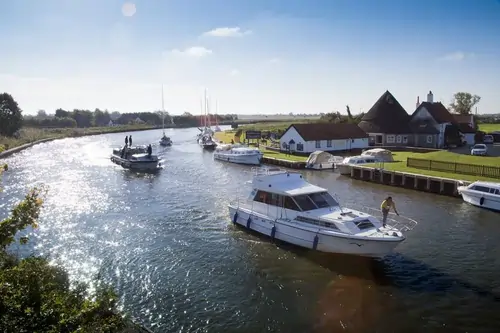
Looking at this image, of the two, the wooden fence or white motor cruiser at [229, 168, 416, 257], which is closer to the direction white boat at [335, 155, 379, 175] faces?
the white motor cruiser

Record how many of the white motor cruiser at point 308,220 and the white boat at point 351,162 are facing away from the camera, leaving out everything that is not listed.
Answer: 0

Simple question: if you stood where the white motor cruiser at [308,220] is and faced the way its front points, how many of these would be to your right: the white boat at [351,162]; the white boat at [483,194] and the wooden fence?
0

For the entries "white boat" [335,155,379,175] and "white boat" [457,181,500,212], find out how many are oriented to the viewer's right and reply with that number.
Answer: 0

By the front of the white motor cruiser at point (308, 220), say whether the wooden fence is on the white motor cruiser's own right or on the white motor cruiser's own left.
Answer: on the white motor cruiser's own left

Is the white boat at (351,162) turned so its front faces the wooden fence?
no

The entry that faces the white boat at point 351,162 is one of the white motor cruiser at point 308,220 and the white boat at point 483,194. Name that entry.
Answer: the white boat at point 483,194

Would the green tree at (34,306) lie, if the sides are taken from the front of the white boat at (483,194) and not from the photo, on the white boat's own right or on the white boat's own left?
on the white boat's own left

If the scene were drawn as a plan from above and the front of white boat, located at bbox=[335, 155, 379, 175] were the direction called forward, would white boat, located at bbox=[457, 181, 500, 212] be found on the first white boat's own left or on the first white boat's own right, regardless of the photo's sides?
on the first white boat's own left

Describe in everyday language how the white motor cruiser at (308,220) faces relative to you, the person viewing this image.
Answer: facing the viewer and to the right of the viewer

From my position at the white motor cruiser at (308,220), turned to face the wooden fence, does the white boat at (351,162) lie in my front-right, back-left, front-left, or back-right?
front-left

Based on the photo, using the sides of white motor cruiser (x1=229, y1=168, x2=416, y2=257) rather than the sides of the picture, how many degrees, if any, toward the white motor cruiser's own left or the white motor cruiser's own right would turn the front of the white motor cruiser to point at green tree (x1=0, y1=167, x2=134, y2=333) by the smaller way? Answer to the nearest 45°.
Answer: approximately 90° to the white motor cruiser's own right

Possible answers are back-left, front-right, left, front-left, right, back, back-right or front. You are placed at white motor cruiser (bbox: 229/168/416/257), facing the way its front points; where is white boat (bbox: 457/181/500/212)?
left

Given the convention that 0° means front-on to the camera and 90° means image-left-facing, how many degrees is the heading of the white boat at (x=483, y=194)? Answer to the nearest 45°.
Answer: approximately 135°

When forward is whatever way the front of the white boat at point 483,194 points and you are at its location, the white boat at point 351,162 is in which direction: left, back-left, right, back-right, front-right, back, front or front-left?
front

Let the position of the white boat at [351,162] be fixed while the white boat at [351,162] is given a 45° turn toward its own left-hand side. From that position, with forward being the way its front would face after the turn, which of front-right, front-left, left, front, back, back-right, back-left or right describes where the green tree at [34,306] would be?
front
